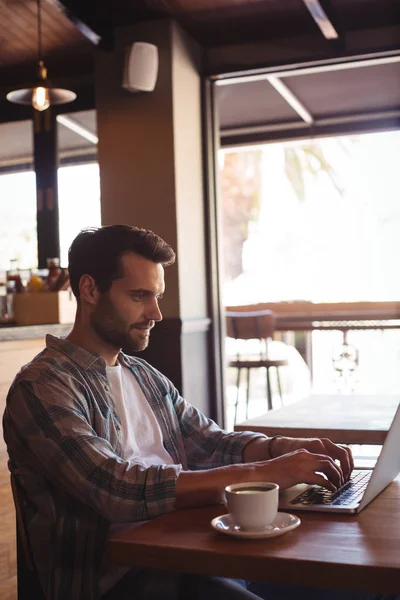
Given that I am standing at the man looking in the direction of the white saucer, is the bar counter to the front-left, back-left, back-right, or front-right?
back-left

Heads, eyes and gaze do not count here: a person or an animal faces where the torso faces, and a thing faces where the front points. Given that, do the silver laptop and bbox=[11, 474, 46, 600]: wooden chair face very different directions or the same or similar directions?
very different directions

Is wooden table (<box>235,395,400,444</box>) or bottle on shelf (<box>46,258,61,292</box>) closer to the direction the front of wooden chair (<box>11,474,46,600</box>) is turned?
the wooden table

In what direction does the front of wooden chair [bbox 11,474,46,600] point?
to the viewer's right

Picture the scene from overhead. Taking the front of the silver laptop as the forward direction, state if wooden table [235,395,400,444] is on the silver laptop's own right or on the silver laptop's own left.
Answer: on the silver laptop's own right

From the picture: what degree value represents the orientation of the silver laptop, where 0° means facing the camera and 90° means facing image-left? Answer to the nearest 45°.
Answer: approximately 90°

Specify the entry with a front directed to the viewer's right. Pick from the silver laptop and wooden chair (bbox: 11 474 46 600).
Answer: the wooden chair

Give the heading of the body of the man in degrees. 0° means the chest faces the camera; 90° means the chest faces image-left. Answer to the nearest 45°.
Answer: approximately 315°

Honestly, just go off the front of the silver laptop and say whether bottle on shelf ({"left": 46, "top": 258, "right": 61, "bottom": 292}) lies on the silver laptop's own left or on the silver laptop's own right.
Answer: on the silver laptop's own right
